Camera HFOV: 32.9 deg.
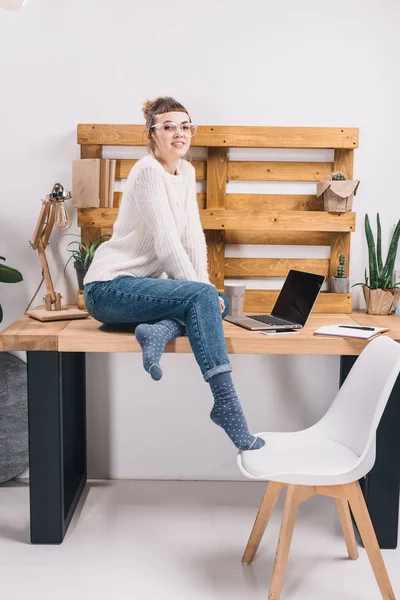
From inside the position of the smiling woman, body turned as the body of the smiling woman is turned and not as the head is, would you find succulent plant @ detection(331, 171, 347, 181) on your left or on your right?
on your left

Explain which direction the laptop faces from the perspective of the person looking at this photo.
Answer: facing the viewer and to the left of the viewer

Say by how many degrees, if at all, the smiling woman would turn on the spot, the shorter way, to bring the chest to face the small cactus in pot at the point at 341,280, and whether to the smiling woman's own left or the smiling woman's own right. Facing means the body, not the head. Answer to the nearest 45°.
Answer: approximately 90° to the smiling woman's own left

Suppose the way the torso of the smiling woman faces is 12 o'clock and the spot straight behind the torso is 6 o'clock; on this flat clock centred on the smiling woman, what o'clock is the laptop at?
The laptop is roughly at 10 o'clock from the smiling woman.

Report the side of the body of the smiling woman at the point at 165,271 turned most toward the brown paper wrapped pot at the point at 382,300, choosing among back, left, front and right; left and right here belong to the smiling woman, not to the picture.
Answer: left

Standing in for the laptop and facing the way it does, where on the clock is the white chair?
The white chair is roughly at 10 o'clock from the laptop.

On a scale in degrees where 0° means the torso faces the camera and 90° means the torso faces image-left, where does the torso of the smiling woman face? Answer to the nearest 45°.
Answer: approximately 315°

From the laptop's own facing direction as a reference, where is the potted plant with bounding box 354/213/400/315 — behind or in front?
behind

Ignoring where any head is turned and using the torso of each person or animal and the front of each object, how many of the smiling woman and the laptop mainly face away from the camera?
0
